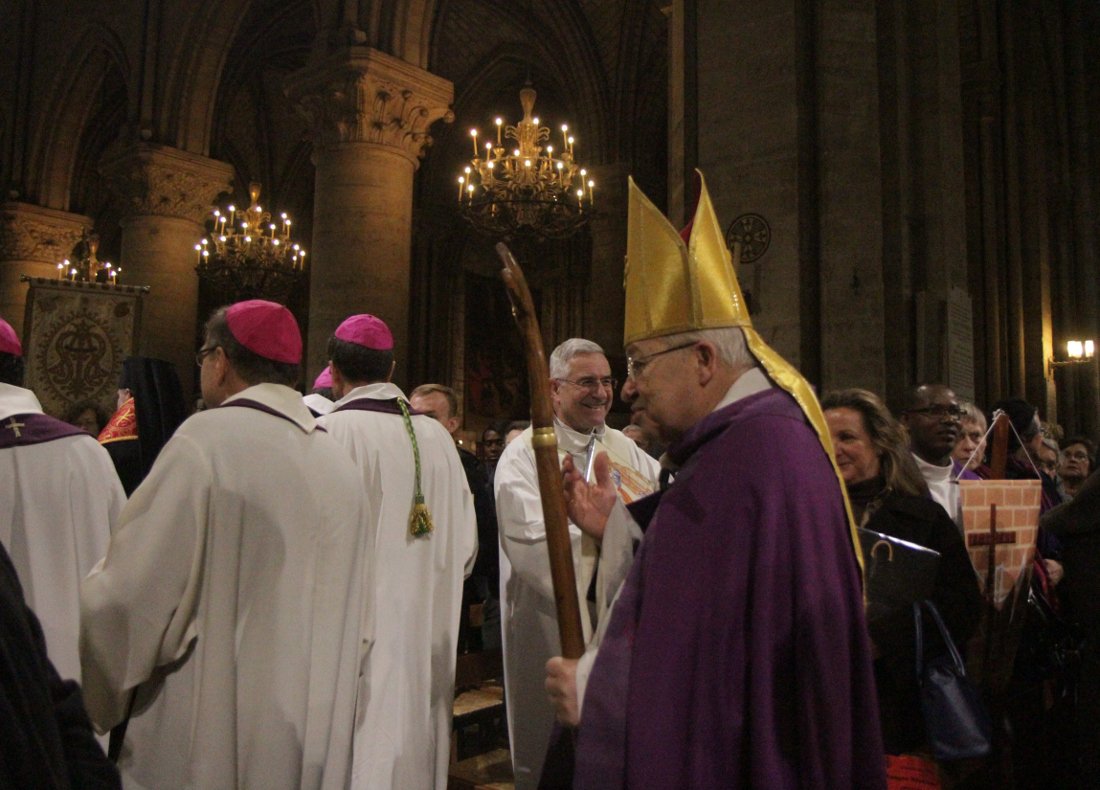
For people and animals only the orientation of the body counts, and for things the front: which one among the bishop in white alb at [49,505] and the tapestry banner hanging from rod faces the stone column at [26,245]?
the bishop in white alb

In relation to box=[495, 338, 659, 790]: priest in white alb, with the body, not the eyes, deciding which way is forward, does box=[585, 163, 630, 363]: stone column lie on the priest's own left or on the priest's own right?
on the priest's own left

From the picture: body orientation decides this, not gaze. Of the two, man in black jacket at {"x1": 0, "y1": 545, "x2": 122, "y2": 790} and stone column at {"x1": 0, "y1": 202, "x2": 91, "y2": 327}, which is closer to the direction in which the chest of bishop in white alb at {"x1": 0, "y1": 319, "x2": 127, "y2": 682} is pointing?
the stone column

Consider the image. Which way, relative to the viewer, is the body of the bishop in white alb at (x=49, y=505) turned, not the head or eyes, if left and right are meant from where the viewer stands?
facing away from the viewer

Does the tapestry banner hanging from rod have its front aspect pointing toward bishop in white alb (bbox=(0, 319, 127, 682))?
yes

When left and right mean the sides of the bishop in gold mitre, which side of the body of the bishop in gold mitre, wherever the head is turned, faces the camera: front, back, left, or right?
left

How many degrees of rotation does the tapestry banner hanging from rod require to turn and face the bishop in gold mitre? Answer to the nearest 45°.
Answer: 0° — it already faces them

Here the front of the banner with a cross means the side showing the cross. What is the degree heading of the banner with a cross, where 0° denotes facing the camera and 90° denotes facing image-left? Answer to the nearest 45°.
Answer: approximately 0°

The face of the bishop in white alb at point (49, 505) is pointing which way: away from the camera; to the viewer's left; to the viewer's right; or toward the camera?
away from the camera

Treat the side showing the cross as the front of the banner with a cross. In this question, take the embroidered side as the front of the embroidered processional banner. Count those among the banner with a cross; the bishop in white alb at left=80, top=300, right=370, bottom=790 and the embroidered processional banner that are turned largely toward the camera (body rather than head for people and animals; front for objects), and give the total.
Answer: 2
